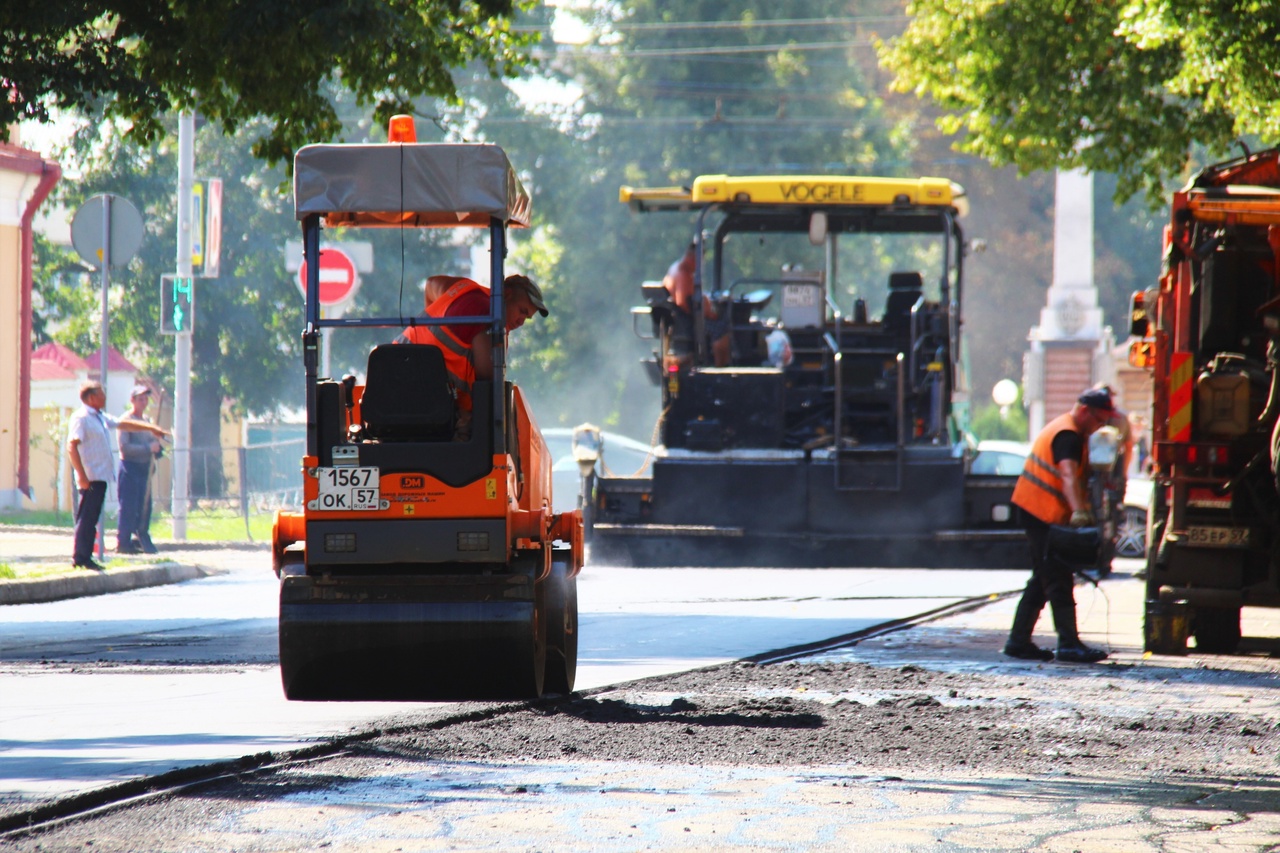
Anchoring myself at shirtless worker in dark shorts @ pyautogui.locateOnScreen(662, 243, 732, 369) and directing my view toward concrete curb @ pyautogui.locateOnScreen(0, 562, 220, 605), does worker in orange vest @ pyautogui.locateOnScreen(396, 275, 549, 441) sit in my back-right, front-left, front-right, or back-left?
front-left

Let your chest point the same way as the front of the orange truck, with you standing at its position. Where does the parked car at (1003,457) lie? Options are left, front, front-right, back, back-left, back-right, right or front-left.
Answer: front

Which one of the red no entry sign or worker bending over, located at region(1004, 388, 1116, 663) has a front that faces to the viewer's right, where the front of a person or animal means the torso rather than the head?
the worker bending over

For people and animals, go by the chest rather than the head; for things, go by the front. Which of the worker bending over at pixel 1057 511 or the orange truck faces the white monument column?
the orange truck

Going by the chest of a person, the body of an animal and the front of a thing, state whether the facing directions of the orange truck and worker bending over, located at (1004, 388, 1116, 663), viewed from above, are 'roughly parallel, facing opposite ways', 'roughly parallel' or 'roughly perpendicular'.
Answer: roughly perpendicular

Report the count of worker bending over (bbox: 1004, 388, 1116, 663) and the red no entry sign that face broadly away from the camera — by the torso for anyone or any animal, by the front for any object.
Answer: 0

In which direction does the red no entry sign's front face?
toward the camera

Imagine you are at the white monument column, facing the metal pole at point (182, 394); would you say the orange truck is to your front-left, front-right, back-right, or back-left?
front-left

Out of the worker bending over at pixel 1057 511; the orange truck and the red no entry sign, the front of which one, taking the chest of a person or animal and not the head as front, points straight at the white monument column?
the orange truck

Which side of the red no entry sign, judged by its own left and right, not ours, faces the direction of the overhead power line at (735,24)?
back

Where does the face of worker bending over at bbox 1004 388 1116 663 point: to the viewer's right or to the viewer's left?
to the viewer's right

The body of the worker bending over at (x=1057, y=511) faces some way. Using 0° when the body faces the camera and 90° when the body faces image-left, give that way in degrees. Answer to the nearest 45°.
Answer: approximately 270°

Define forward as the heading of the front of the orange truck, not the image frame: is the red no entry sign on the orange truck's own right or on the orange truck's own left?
on the orange truck's own left

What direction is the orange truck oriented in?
away from the camera

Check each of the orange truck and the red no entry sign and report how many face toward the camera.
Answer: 1

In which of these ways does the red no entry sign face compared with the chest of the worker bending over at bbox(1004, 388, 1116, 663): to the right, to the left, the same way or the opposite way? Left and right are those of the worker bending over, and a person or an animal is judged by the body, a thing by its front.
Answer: to the right

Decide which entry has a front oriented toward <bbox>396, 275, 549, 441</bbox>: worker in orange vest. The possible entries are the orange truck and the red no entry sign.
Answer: the red no entry sign
